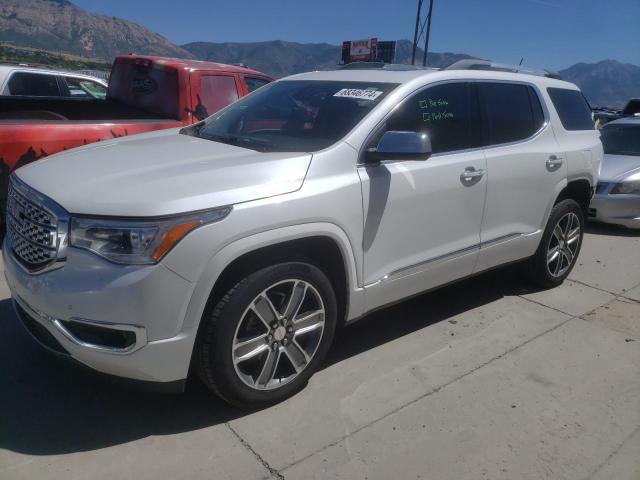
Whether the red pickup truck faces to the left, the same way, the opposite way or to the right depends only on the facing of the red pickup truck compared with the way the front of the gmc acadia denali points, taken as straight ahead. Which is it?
the opposite way

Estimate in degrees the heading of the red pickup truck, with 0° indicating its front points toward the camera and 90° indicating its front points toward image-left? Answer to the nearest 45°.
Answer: approximately 225°

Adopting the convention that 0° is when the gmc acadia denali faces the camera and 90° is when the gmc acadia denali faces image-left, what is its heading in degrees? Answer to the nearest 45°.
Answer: approximately 45°

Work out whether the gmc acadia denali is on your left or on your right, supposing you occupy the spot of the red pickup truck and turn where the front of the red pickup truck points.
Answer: on your right

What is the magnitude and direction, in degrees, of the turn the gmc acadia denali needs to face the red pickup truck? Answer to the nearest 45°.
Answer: approximately 90° to its right

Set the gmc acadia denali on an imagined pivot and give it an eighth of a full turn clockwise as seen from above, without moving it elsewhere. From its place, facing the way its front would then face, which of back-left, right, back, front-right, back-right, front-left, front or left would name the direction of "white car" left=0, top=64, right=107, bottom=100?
front-right
